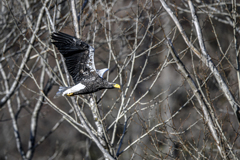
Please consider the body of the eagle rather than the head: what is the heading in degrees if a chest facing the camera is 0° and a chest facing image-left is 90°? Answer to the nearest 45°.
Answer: approximately 270°
